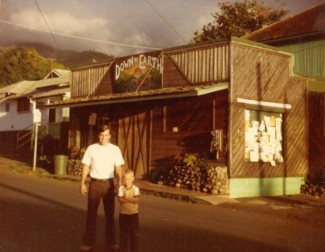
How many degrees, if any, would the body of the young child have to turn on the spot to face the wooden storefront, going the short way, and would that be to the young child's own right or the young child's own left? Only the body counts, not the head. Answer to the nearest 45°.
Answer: approximately 180°

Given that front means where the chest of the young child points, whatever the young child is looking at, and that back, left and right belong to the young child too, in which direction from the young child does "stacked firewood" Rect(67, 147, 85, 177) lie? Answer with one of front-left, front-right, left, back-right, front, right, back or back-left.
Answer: back

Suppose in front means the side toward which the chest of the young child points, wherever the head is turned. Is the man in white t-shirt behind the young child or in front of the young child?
behind

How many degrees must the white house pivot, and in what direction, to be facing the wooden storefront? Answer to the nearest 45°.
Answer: approximately 45° to its left

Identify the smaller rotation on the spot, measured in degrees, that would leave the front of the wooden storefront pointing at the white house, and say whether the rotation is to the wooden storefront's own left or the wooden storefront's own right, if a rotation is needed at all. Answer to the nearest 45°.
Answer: approximately 90° to the wooden storefront's own right

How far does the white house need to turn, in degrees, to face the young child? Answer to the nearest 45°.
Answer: approximately 45° to its left

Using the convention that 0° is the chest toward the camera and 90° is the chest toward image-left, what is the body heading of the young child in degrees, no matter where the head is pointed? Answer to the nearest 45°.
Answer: approximately 0°

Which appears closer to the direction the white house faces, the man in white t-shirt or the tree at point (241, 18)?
the man in white t-shirt

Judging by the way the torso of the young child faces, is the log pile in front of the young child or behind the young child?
behind

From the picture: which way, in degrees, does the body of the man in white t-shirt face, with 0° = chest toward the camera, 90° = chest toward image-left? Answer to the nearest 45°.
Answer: approximately 0°

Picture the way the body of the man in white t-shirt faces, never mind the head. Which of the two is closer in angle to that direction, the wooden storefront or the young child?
the young child

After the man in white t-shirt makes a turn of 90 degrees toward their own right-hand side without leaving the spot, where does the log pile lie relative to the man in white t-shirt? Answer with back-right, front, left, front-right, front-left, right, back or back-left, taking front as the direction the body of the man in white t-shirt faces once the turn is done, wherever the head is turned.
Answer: back-right

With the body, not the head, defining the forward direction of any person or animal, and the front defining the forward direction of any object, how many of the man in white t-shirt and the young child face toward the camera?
2
